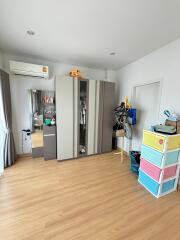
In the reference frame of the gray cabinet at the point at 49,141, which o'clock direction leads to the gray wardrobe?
The gray wardrobe is roughly at 9 o'clock from the gray cabinet.

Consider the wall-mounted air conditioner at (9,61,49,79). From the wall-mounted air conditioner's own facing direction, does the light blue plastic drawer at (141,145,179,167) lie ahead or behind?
ahead

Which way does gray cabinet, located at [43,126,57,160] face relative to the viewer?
toward the camera

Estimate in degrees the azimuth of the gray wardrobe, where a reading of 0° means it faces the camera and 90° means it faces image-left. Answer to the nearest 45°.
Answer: approximately 315°

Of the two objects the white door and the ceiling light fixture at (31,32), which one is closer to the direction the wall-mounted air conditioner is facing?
the ceiling light fixture

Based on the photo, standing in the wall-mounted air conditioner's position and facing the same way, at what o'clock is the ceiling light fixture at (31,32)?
The ceiling light fixture is roughly at 12 o'clock from the wall-mounted air conditioner.

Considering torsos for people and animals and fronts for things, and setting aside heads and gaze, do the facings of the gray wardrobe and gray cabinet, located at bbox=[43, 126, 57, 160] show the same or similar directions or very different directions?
same or similar directions

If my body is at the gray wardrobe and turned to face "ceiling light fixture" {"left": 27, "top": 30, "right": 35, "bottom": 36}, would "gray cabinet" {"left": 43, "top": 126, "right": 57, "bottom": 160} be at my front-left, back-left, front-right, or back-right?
front-right

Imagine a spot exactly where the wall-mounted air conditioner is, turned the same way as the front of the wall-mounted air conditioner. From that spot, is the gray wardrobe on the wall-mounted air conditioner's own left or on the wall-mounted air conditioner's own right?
on the wall-mounted air conditioner's own left

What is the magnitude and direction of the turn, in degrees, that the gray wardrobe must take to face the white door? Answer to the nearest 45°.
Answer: approximately 45° to its left

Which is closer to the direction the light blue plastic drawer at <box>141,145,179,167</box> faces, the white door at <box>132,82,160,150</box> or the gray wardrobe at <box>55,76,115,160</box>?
the gray wardrobe

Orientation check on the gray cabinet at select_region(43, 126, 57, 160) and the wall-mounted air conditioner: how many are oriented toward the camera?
2

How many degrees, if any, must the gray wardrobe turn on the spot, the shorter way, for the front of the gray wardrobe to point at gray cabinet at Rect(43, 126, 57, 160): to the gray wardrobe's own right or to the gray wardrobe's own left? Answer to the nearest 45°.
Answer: approximately 135° to the gray wardrobe's own right

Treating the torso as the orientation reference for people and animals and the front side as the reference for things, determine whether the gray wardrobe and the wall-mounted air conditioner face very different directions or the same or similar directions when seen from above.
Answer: same or similar directions
